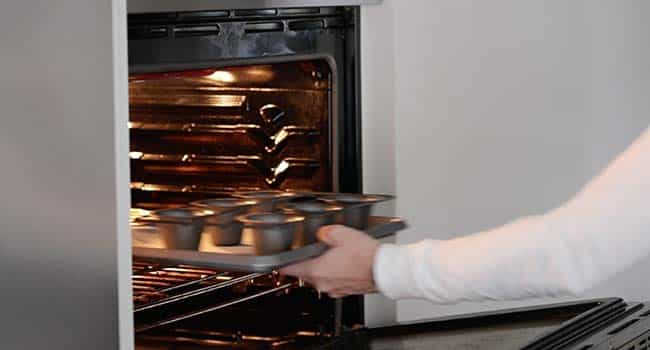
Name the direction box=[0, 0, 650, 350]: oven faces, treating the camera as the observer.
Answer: facing the viewer and to the right of the viewer
